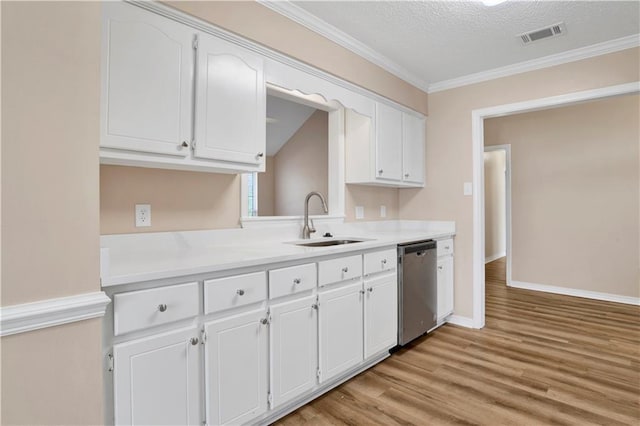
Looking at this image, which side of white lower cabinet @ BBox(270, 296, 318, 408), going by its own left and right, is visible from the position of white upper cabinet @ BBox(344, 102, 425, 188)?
left

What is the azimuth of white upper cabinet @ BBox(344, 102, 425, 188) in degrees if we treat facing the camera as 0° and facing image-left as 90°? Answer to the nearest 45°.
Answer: approximately 315°

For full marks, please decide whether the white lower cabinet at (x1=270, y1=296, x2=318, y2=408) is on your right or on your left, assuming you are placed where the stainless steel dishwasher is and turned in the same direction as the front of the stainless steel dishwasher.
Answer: on your right
